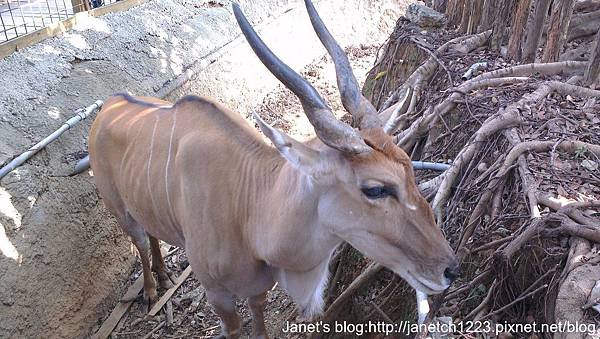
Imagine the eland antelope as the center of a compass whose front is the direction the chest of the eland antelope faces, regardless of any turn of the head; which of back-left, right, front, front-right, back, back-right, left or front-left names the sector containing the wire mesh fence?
back

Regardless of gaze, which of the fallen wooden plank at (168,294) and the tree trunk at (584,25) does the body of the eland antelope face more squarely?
the tree trunk

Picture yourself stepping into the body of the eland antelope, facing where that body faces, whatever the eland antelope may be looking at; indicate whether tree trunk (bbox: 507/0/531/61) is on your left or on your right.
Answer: on your left

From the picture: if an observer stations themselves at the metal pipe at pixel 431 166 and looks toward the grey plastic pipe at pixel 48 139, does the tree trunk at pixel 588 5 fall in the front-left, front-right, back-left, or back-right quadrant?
back-right

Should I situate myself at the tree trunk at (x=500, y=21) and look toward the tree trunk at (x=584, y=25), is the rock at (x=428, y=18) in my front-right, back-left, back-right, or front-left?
back-left

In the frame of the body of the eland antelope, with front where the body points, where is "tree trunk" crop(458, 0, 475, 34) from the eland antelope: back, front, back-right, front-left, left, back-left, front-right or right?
left

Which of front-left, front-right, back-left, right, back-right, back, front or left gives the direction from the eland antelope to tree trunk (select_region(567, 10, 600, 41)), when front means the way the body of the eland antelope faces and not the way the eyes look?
left

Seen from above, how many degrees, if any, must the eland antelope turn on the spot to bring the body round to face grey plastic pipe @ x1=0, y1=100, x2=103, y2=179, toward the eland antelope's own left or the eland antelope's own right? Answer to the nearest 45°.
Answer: approximately 180°

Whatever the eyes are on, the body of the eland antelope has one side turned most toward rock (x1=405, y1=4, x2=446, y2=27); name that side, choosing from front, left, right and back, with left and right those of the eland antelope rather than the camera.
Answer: left

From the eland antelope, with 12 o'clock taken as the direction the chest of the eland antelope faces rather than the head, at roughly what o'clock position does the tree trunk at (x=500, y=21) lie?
The tree trunk is roughly at 9 o'clock from the eland antelope.

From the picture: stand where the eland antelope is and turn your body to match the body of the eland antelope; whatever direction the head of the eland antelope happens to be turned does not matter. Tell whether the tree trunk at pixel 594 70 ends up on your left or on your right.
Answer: on your left

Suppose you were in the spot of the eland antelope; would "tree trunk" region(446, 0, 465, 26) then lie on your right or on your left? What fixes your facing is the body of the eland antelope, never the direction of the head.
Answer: on your left

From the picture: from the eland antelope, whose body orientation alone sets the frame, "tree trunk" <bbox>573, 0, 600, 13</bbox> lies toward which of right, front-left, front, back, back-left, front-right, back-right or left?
left

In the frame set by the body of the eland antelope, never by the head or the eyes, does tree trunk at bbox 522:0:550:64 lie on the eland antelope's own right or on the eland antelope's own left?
on the eland antelope's own left

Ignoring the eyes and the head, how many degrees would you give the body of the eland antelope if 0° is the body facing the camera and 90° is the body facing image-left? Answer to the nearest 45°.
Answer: approximately 315°
